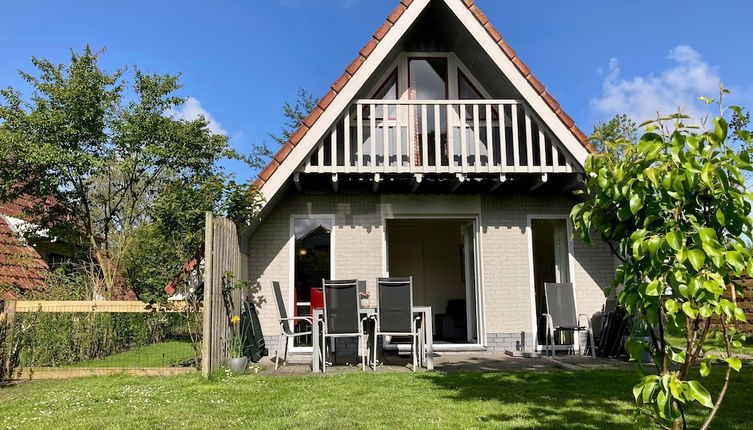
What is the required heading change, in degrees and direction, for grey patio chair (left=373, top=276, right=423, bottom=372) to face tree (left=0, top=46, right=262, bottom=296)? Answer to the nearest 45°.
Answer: approximately 45° to its left

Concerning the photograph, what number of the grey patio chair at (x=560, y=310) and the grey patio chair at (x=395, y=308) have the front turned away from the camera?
1

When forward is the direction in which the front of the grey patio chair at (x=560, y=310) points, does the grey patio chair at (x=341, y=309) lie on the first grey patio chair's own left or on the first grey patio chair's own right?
on the first grey patio chair's own right

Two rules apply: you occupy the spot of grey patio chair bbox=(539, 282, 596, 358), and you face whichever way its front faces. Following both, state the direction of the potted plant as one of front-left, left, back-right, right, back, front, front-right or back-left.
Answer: right

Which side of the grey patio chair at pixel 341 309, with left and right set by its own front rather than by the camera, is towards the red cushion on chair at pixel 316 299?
front

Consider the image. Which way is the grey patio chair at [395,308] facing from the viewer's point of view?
away from the camera

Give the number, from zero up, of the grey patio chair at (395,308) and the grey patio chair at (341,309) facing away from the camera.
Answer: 2

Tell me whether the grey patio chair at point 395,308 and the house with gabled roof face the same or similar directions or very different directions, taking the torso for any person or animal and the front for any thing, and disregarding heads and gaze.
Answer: very different directions

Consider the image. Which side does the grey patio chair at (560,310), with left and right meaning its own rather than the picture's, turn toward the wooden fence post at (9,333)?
right

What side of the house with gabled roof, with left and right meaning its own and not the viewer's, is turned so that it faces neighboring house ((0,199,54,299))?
right

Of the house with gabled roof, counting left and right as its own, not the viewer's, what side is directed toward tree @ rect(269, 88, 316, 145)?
back

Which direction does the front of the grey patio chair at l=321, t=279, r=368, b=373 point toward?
away from the camera

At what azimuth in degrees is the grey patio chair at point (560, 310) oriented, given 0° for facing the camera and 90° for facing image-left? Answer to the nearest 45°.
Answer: approximately 315°
